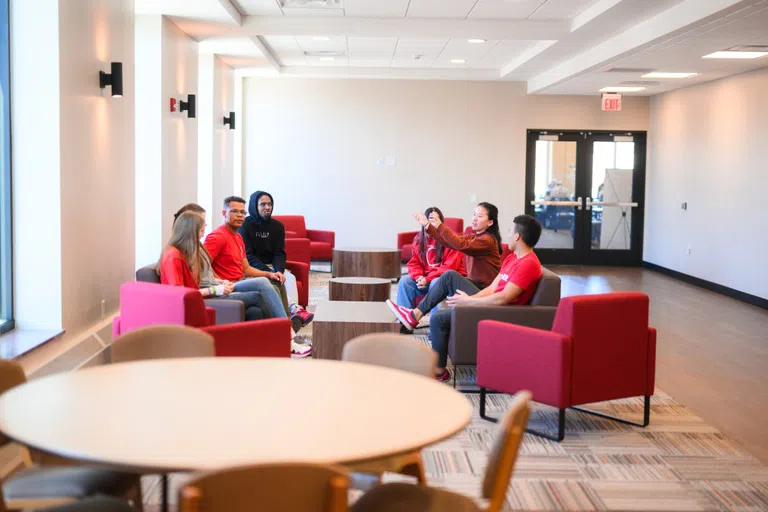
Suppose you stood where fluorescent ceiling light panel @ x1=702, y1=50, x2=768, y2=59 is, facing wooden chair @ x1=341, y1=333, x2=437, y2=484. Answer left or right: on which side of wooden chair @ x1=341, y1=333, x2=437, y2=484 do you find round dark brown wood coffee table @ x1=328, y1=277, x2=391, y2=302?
right

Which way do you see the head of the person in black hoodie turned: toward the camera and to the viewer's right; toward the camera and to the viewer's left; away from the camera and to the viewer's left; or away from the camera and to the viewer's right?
toward the camera and to the viewer's right

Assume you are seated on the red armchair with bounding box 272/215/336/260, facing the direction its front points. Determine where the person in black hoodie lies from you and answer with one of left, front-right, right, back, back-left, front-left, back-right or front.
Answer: front-right

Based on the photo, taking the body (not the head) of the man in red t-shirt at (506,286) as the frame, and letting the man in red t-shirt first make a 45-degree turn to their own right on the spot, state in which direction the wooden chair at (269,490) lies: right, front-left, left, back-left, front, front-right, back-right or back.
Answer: back-left

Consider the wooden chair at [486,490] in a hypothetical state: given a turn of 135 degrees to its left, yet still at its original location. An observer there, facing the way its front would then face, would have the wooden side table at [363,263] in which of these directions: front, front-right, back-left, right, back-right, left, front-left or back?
back-left

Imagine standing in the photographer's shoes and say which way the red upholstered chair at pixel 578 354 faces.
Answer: facing away from the viewer and to the left of the viewer

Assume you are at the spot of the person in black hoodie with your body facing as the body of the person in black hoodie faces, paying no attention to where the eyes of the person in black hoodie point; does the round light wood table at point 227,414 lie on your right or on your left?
on your right

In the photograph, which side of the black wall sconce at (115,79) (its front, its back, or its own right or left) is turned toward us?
right

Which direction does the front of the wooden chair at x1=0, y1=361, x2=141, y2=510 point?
to the viewer's right

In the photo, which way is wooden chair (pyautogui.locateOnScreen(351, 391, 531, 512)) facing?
to the viewer's left

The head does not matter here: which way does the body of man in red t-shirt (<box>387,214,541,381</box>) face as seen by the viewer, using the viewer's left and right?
facing to the left of the viewer

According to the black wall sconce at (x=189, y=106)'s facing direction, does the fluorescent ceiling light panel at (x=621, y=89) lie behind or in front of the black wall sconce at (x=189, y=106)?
in front

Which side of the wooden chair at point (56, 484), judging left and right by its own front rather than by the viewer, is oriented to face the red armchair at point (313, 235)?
left

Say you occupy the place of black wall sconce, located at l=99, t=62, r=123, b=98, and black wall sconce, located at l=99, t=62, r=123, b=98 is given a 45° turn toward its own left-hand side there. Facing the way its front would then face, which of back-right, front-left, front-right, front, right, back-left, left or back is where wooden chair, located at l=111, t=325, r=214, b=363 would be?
back-right

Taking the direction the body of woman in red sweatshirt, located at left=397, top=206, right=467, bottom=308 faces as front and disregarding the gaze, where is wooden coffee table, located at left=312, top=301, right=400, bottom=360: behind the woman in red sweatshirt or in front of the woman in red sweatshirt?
in front
